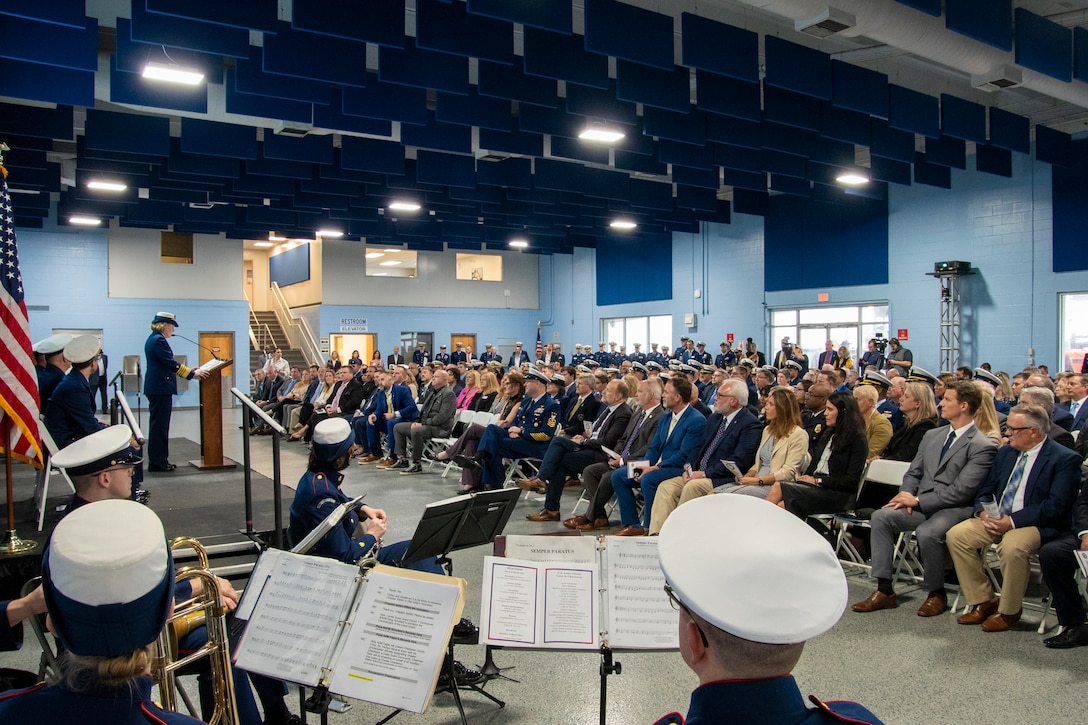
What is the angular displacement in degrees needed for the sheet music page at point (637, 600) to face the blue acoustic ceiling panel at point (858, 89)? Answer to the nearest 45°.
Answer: approximately 180°

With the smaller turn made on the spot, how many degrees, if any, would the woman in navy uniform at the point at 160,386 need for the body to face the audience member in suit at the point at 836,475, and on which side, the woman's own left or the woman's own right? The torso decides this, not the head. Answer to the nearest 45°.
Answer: approximately 45° to the woman's own right

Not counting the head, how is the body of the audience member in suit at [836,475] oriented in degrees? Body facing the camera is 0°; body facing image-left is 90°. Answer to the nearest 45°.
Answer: approximately 90°

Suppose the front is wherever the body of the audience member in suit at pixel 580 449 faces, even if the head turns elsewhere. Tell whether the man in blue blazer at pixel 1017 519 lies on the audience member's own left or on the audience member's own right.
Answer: on the audience member's own left

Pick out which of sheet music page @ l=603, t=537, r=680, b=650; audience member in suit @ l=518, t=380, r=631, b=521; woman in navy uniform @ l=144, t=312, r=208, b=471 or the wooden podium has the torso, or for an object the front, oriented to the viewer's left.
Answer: the audience member in suit

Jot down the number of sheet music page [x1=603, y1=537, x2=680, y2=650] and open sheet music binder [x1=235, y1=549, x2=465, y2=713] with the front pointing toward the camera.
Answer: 2

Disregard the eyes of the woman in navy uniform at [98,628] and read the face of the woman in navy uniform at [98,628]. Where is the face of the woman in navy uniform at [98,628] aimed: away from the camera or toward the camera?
away from the camera
